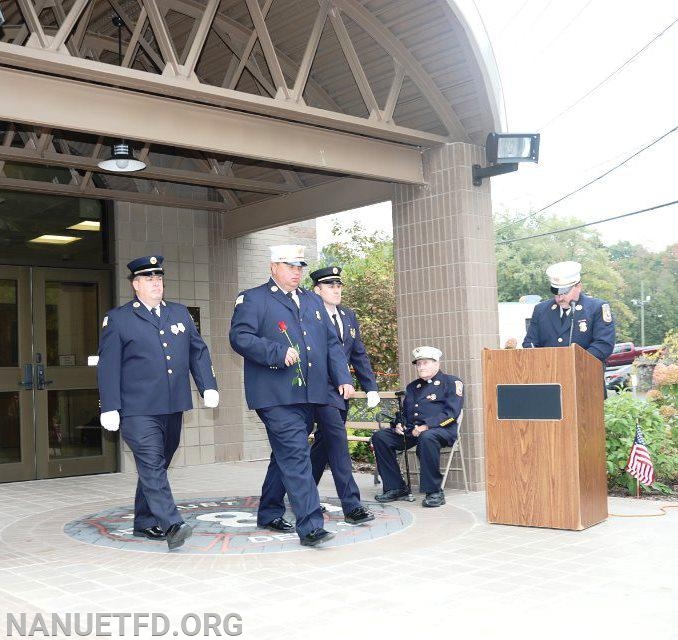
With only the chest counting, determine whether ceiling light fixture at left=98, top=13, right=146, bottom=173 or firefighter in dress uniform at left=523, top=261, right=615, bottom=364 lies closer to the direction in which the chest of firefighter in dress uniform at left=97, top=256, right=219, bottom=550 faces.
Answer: the firefighter in dress uniform

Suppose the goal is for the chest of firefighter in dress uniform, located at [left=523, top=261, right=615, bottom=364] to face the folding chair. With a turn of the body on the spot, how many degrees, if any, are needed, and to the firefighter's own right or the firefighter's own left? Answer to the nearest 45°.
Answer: approximately 90° to the firefighter's own right

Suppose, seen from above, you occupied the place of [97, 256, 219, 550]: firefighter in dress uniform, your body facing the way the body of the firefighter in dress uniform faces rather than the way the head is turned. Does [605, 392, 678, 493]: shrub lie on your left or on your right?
on your left

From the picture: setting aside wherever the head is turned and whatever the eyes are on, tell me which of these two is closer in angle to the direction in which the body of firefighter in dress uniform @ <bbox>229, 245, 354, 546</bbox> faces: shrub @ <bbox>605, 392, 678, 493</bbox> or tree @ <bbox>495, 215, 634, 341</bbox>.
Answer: the shrub

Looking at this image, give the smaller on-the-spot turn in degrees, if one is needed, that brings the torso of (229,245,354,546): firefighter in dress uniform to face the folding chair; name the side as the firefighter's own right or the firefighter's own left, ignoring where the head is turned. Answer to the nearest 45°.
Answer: approximately 90° to the firefighter's own left

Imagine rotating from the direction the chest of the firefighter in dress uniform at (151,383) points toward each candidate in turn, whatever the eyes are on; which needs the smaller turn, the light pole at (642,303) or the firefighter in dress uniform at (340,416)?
the firefighter in dress uniform

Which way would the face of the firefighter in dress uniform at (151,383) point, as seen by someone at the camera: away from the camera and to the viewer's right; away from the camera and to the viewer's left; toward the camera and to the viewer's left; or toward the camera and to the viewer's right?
toward the camera and to the viewer's right

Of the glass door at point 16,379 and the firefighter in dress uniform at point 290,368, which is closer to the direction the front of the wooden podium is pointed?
the firefighter in dress uniform

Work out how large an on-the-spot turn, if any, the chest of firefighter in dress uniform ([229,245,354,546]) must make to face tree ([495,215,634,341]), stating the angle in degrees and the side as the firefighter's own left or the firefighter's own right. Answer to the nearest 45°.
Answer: approximately 135° to the firefighter's own left

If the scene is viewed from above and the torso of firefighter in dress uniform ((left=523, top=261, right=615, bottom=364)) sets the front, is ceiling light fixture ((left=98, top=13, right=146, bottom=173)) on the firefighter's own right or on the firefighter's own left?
on the firefighter's own right

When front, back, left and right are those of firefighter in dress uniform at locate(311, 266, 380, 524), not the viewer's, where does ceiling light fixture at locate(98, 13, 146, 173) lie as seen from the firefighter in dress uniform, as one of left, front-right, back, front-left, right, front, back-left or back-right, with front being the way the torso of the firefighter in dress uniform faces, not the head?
back

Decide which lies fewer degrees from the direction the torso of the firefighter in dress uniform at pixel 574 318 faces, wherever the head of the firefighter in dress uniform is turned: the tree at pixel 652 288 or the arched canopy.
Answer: the arched canopy

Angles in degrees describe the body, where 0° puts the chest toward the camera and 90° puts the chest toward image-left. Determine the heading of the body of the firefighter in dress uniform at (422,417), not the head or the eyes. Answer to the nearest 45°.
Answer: approximately 45°
